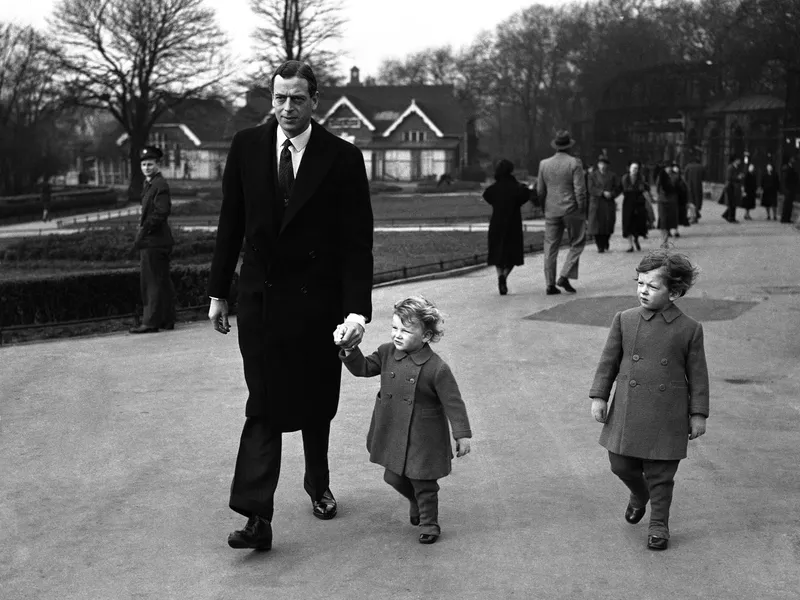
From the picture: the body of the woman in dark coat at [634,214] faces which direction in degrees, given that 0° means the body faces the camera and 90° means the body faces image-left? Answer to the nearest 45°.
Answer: approximately 0°

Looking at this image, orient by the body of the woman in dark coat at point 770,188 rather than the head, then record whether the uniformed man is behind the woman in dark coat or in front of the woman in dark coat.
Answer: in front

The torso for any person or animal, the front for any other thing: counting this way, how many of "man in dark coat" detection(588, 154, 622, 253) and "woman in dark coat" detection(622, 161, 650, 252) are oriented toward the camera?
2

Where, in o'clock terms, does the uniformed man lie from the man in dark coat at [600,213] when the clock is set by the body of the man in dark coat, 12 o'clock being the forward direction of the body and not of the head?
The uniformed man is roughly at 1 o'clock from the man in dark coat.
